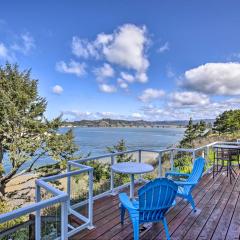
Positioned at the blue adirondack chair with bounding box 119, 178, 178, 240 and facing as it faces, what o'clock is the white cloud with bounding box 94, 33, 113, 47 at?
The white cloud is roughly at 1 o'clock from the blue adirondack chair.

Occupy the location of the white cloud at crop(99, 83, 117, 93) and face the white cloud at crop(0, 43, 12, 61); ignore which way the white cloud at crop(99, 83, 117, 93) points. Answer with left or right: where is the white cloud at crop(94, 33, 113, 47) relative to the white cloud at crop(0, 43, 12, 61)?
left

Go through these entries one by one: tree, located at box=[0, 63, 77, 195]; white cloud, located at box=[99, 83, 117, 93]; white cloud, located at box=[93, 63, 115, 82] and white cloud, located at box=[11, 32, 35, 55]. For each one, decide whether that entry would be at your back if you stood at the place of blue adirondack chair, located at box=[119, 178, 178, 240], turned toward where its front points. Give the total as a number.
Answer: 0

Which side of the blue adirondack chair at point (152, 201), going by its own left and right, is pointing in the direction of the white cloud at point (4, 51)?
front

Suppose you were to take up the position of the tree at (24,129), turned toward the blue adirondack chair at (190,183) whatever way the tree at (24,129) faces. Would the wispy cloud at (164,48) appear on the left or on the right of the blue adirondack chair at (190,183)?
left

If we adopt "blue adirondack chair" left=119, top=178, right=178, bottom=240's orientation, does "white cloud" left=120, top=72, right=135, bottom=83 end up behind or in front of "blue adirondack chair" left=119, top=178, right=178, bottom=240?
in front

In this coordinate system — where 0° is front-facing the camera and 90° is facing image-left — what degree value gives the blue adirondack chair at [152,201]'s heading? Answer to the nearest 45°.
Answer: approximately 135°

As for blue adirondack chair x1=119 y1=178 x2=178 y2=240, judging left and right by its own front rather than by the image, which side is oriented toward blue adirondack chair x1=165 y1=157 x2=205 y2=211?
right

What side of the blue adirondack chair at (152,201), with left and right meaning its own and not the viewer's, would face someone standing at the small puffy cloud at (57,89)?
front

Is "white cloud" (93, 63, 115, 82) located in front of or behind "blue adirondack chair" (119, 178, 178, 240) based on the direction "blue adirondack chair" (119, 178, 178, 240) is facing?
in front
